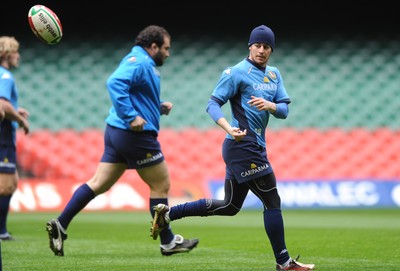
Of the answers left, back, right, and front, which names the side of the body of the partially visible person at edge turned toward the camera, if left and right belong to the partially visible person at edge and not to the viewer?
right

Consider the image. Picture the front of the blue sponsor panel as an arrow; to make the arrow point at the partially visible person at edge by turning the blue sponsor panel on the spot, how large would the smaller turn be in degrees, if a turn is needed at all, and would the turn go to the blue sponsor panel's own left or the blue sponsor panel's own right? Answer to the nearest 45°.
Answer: approximately 45° to the blue sponsor panel's own right

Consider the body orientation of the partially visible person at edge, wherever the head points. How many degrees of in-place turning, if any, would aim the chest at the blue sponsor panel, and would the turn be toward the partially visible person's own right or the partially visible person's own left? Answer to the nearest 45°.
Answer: approximately 45° to the partially visible person's own left

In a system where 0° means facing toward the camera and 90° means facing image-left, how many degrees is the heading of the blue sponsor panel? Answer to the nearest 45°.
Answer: approximately 0°

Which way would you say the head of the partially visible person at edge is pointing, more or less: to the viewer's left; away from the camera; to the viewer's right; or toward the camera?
to the viewer's right

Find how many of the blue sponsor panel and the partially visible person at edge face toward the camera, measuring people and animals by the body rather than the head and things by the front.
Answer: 1
